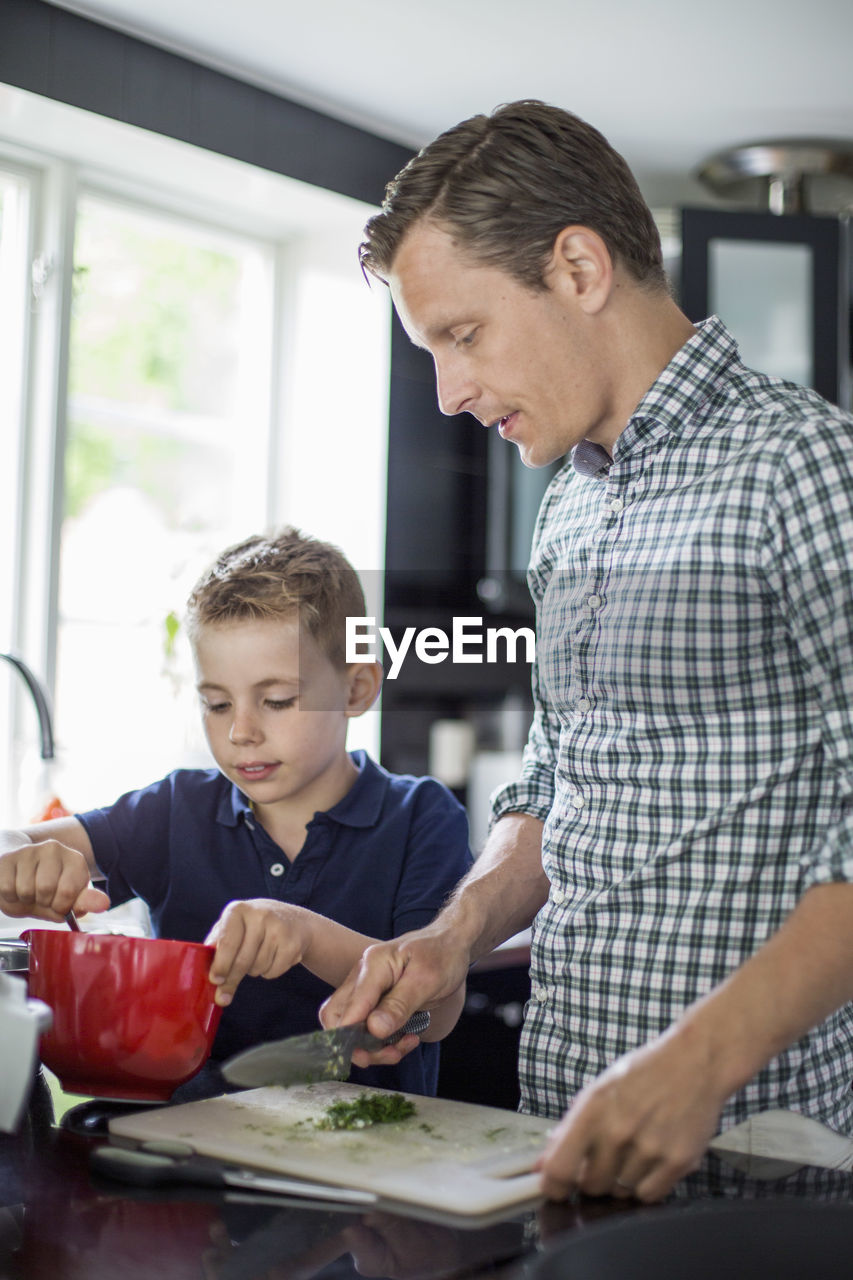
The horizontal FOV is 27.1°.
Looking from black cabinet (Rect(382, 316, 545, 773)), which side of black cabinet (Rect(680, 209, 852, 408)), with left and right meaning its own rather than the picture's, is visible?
right

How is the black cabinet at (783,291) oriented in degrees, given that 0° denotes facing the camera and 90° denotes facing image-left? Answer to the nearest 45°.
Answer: approximately 0°

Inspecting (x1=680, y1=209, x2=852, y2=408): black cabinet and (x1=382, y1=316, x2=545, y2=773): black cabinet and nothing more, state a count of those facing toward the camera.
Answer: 2

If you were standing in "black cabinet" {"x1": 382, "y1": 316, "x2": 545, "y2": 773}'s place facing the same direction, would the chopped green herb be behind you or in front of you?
in front

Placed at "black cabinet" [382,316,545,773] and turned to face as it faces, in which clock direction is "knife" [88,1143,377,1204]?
The knife is roughly at 12 o'clock from the black cabinet.

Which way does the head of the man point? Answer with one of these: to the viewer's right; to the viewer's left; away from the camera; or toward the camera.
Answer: to the viewer's left

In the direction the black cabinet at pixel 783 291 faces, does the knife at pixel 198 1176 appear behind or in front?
in front

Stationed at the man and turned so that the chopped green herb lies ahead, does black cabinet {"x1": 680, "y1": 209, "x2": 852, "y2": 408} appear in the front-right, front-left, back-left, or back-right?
back-right

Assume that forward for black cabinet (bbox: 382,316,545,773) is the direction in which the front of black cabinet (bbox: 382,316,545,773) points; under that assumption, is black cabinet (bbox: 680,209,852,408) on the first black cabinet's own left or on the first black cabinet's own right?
on the first black cabinet's own left

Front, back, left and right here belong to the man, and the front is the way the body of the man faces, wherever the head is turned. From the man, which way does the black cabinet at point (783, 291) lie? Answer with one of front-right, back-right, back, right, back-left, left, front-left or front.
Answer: back-right

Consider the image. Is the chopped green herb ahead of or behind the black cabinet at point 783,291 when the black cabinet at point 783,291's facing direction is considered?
ahead
